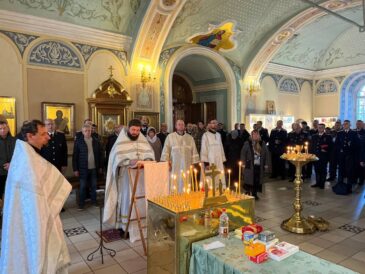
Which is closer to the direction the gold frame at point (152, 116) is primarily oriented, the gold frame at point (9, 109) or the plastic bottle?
the plastic bottle

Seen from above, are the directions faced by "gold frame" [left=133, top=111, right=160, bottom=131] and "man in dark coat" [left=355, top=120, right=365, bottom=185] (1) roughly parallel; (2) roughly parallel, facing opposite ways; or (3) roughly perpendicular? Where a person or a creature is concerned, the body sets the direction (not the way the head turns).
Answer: roughly perpendicular

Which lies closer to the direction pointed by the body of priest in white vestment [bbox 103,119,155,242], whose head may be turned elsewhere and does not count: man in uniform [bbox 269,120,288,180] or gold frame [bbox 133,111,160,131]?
the man in uniform

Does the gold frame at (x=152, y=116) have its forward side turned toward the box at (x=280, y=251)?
yes

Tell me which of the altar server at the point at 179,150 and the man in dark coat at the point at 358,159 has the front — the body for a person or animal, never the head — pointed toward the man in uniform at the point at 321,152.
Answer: the man in dark coat

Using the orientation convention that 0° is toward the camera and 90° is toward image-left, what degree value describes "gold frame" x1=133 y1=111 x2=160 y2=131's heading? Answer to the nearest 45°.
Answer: approximately 0°

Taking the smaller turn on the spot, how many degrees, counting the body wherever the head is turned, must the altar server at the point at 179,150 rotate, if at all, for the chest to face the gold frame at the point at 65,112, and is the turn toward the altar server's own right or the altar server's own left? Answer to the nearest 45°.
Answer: approximately 135° to the altar server's own right

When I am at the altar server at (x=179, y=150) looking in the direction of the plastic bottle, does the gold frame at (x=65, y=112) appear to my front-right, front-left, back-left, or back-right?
back-right

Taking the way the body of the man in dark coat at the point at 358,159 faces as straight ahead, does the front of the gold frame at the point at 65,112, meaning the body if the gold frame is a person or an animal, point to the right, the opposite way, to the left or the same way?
to the left

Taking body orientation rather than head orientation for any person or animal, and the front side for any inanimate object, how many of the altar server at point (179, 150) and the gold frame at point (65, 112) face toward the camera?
2

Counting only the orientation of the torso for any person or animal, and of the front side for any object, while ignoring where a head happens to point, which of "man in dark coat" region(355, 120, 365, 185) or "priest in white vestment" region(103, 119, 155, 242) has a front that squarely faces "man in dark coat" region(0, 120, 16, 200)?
"man in dark coat" region(355, 120, 365, 185)

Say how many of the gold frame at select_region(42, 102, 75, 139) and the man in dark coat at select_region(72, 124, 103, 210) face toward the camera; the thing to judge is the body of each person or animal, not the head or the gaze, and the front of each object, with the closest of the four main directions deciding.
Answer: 2
